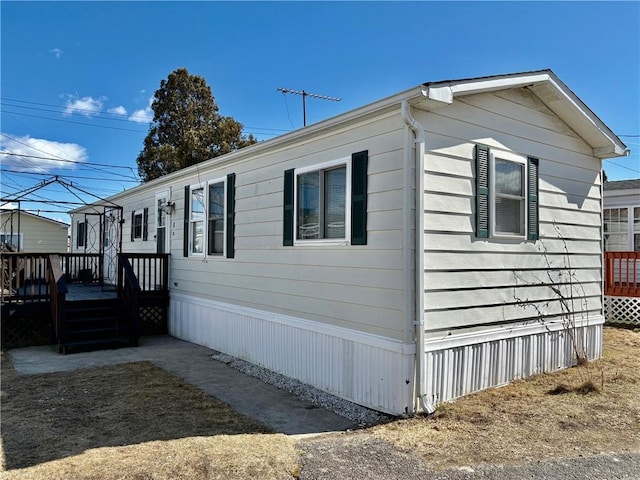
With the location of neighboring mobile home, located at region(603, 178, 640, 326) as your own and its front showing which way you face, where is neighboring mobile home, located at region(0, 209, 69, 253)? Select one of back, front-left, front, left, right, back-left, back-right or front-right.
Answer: front-right

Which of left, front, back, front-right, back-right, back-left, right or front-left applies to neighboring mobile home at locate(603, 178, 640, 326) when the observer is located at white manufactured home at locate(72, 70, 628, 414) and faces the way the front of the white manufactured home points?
back

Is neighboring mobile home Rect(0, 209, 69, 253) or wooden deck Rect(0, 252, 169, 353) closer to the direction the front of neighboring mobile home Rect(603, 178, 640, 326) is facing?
the wooden deck

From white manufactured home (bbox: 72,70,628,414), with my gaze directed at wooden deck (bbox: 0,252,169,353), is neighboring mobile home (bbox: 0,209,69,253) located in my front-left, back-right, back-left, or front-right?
front-right

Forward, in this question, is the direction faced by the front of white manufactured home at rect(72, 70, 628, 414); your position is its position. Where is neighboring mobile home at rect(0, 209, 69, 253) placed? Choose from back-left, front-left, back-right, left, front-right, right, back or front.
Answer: right

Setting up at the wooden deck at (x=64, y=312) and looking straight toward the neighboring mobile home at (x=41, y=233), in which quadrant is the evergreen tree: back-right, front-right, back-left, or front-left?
front-right

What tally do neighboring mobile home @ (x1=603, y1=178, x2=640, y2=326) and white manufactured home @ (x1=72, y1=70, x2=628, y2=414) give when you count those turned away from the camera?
0

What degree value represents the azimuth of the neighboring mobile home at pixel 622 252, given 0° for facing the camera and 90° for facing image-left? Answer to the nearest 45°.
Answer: approximately 45°

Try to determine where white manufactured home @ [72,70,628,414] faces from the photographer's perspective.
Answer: facing the viewer and to the left of the viewer
